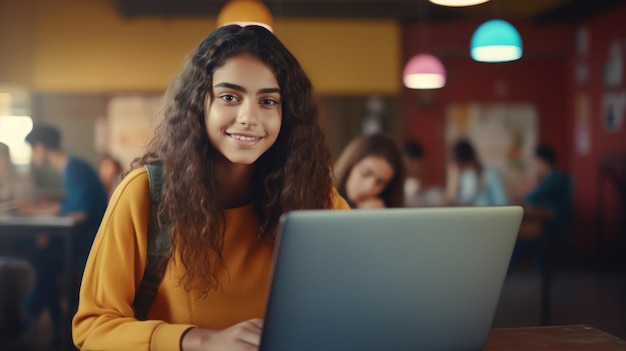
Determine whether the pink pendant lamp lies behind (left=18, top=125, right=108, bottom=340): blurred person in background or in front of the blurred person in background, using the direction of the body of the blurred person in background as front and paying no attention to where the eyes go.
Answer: behind

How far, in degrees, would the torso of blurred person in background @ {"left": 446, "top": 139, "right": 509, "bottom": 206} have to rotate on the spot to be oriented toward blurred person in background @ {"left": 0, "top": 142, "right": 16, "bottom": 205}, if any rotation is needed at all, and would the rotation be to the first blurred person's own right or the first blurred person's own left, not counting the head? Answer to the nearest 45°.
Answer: approximately 45° to the first blurred person's own right

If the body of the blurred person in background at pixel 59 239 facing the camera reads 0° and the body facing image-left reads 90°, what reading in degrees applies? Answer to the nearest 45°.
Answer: approximately 90°

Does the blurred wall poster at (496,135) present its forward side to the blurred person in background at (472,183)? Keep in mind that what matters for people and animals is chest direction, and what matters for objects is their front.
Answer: yes

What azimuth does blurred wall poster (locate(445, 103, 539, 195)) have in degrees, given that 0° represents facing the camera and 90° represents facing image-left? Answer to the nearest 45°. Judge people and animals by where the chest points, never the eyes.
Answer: approximately 0°
